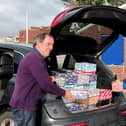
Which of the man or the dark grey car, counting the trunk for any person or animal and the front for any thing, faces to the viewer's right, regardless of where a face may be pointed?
the man

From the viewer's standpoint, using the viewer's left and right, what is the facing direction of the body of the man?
facing to the right of the viewer

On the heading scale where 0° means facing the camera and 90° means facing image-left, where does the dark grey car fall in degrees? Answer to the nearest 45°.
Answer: approximately 135°

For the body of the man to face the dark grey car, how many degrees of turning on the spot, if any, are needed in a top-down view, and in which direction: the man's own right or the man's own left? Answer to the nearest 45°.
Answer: approximately 45° to the man's own left

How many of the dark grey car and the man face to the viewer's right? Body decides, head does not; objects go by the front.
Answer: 1
